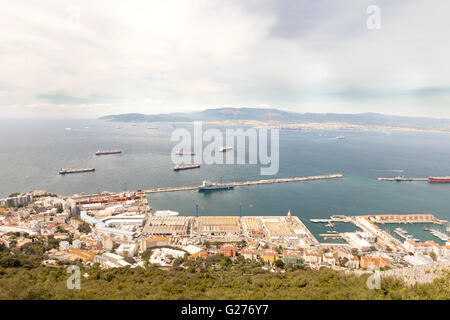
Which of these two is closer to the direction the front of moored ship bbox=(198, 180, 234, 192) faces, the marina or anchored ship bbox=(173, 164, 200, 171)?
the marina

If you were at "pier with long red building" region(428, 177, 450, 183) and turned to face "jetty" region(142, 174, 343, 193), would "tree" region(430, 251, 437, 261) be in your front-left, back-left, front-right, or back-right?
front-left

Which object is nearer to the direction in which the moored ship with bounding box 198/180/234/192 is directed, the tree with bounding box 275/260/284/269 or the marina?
the marina

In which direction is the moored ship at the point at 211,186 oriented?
to the viewer's right

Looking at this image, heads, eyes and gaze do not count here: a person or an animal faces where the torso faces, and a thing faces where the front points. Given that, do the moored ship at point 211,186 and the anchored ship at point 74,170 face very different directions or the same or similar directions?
same or similar directions
